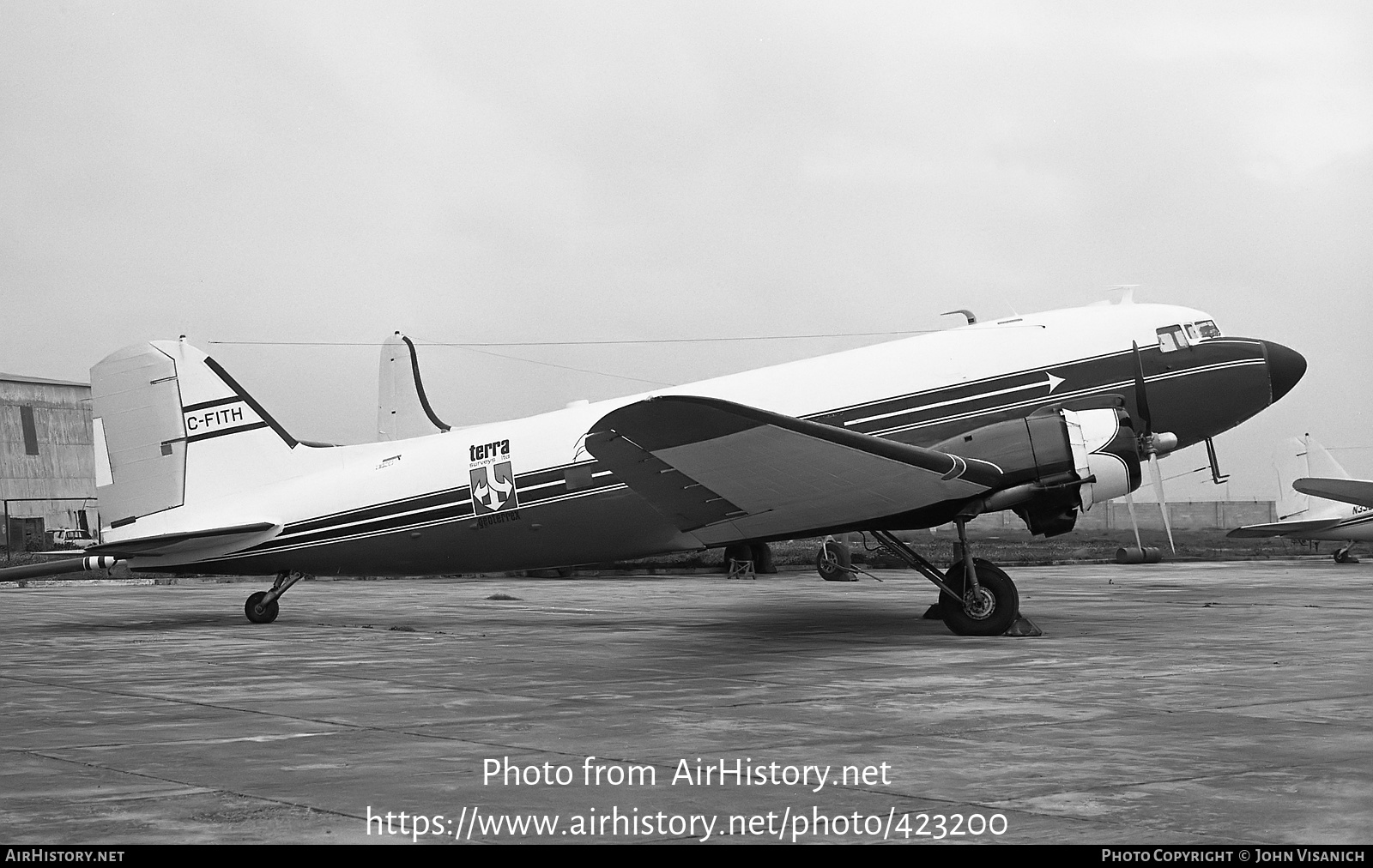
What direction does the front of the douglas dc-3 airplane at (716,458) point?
to the viewer's right

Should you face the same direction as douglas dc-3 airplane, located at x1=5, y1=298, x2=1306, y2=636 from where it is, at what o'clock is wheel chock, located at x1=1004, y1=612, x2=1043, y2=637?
The wheel chock is roughly at 1 o'clock from the douglas dc-3 airplane.

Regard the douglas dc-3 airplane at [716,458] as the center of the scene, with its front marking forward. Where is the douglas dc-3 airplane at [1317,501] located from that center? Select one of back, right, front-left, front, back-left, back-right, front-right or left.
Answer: front-left
